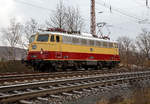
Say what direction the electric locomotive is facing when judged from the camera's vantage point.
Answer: facing the viewer and to the left of the viewer
